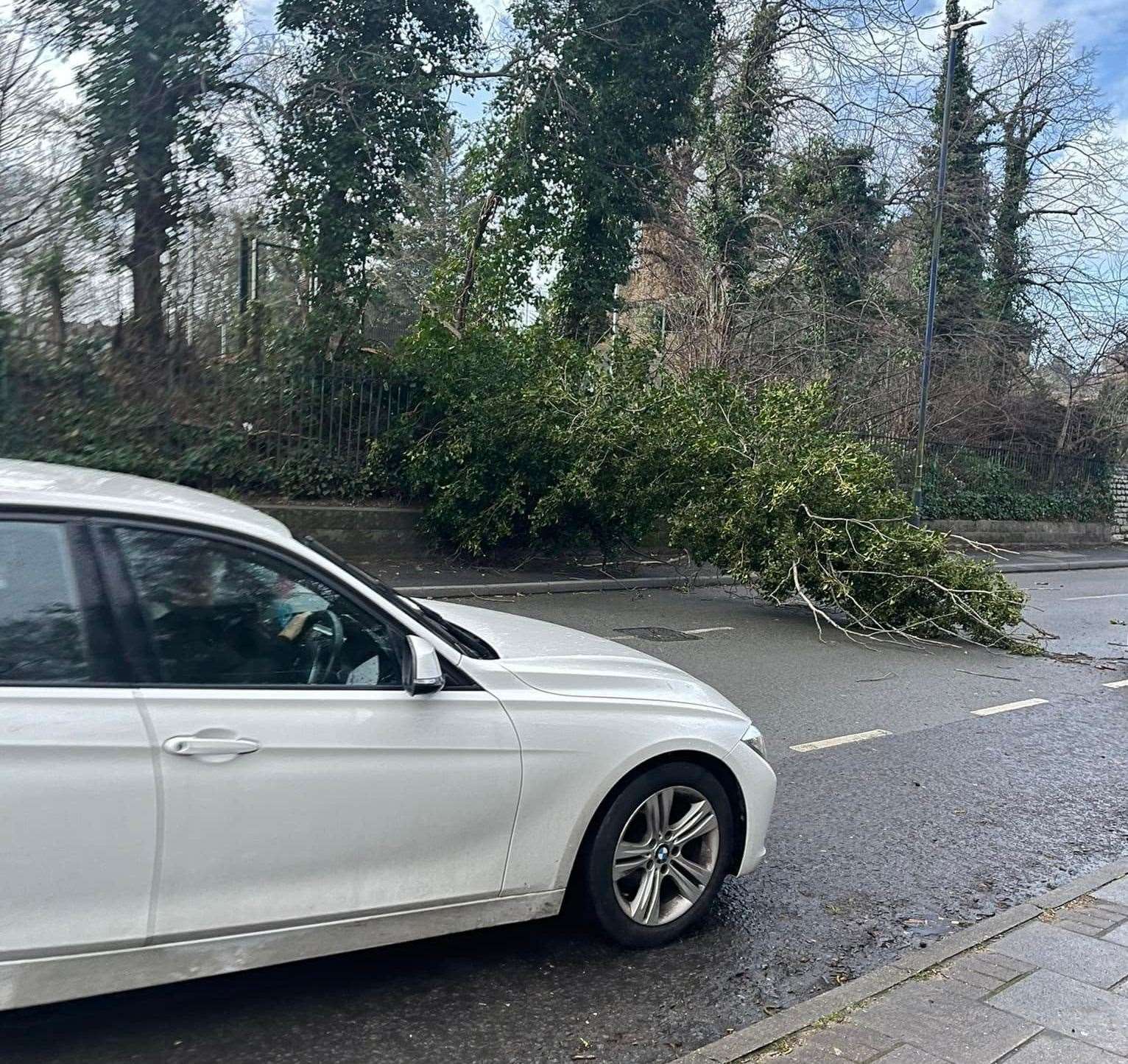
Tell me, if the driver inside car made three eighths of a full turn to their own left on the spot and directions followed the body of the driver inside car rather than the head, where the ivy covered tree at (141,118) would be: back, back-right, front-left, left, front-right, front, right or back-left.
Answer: front-right

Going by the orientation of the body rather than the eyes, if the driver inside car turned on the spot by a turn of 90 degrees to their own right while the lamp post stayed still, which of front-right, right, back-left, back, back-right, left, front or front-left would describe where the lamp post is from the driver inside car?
back-left

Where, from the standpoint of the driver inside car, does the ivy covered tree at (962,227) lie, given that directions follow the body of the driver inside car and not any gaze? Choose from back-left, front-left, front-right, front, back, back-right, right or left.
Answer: front-left

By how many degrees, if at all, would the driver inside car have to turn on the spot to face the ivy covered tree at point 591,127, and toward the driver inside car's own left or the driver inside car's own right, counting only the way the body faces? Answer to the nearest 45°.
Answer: approximately 90° to the driver inside car's own left

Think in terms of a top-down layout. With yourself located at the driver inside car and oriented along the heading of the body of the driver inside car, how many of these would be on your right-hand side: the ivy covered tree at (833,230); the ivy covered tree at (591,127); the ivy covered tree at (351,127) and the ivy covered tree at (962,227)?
0

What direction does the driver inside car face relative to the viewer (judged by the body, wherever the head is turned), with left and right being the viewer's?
facing to the right of the viewer

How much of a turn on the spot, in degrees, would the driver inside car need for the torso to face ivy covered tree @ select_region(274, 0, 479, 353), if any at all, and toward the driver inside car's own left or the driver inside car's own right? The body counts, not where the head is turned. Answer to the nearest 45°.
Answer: approximately 90° to the driver inside car's own left

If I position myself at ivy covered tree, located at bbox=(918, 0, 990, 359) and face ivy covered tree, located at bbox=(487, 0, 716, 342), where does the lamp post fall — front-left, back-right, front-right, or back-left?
front-left

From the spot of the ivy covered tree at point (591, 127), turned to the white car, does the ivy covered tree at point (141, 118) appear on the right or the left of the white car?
right

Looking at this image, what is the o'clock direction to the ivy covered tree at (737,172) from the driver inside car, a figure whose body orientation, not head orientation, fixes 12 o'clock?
The ivy covered tree is roughly at 10 o'clock from the driver inside car.

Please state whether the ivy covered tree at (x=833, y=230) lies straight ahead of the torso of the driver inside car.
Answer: no

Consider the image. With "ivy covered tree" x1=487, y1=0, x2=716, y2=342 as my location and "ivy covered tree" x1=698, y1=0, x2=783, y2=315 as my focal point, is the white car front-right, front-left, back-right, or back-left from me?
back-right
